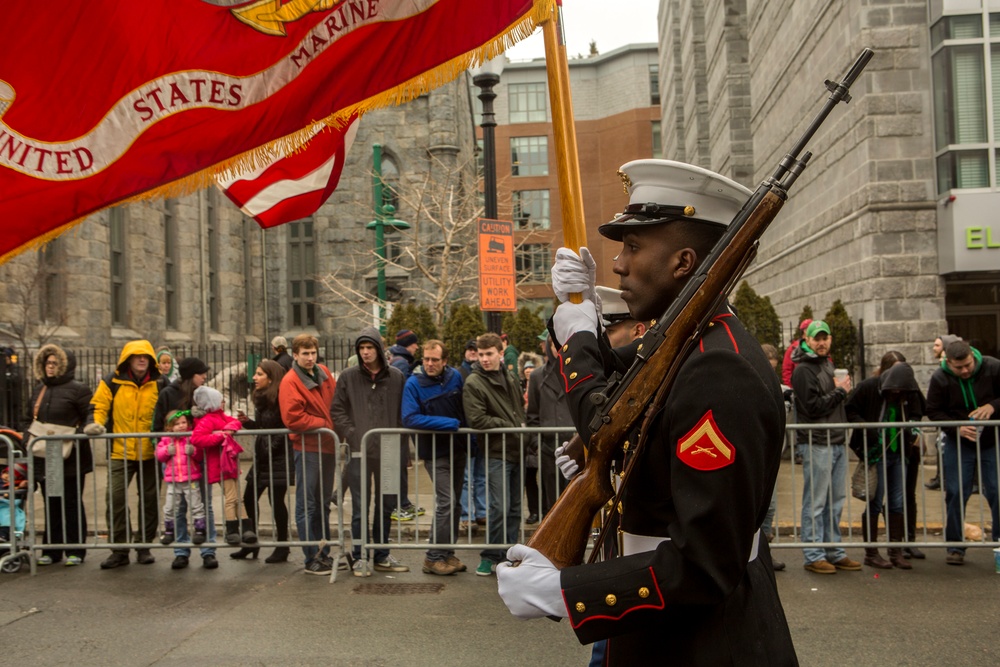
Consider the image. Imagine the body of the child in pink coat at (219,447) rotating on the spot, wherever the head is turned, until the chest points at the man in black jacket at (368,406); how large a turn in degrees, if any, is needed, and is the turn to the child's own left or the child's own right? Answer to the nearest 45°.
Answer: approximately 45° to the child's own left

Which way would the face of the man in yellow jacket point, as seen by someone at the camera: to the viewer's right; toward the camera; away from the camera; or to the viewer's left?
toward the camera

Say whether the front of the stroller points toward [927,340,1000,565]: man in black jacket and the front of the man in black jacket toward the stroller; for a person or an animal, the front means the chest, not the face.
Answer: no

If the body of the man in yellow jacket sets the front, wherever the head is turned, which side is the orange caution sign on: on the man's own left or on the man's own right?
on the man's own left

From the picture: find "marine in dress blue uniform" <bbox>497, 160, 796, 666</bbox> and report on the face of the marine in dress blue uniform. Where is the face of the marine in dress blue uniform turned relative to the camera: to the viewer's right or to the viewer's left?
to the viewer's left

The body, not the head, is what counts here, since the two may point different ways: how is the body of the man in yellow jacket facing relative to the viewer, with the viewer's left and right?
facing the viewer

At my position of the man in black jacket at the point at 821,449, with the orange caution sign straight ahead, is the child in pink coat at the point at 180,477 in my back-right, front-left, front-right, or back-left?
front-left

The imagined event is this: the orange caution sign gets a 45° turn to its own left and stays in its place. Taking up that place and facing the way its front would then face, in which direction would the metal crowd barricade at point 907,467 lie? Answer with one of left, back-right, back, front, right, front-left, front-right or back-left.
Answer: front

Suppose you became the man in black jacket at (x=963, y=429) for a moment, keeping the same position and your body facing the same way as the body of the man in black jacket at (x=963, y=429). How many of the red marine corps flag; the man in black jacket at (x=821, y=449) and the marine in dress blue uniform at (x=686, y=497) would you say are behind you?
0

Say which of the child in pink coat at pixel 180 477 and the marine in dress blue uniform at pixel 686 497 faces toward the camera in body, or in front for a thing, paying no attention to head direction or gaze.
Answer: the child in pink coat

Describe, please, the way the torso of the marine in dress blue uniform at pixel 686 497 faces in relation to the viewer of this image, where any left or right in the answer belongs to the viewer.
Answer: facing to the left of the viewer

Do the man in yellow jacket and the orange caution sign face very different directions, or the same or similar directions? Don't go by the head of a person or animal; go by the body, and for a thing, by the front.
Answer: same or similar directions

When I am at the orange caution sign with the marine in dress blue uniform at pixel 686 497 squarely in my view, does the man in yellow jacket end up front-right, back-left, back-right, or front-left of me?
front-right

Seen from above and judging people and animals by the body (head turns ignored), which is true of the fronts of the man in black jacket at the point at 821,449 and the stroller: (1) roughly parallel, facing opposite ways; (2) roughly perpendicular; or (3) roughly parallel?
roughly parallel

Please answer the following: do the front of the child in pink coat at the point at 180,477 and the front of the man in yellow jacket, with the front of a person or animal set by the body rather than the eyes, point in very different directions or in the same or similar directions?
same or similar directions

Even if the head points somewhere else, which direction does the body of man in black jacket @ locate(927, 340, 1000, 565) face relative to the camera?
toward the camera

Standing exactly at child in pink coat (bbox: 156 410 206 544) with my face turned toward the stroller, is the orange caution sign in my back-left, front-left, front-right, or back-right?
back-right

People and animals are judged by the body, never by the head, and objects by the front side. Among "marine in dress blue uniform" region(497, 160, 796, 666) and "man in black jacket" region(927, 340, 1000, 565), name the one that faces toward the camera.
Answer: the man in black jacket
